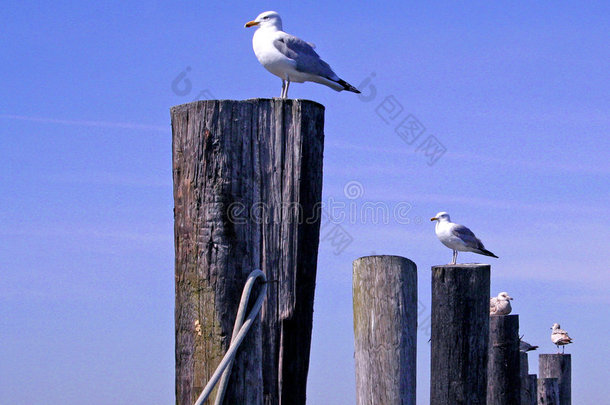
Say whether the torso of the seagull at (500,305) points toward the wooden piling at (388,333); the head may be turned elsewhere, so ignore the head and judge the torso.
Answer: no

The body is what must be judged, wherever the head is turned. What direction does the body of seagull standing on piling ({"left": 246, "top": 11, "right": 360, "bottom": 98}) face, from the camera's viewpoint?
to the viewer's left

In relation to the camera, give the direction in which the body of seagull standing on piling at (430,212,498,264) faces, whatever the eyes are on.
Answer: to the viewer's left

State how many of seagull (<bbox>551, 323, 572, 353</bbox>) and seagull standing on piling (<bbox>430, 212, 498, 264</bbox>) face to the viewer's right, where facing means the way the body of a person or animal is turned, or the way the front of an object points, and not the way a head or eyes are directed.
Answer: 0

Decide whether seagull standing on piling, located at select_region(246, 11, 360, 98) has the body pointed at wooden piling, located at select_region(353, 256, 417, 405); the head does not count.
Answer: no

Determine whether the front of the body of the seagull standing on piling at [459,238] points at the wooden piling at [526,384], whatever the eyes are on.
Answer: no

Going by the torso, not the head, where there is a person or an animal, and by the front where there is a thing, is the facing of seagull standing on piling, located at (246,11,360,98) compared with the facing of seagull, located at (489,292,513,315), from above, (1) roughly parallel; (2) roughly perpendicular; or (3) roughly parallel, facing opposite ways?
roughly parallel, facing opposite ways

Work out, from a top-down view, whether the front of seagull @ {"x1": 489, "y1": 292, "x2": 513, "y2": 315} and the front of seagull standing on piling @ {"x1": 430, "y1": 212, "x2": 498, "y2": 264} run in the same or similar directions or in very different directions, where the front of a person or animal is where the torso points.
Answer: very different directions

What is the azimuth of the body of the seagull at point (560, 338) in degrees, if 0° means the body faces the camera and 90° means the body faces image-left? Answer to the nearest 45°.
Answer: approximately 90°

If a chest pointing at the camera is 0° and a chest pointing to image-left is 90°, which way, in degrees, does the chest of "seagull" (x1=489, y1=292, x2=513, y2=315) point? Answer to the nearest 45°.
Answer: approximately 270°

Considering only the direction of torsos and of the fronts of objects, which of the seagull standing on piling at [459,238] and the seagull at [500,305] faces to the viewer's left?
the seagull standing on piling

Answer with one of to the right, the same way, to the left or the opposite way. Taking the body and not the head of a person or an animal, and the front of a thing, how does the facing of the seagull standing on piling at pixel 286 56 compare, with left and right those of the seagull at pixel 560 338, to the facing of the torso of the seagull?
the same way
